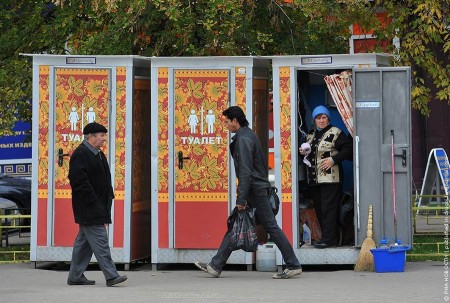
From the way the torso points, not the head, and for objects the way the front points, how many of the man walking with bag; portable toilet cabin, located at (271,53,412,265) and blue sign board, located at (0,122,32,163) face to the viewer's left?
1

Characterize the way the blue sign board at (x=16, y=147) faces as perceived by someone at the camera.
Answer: facing the viewer

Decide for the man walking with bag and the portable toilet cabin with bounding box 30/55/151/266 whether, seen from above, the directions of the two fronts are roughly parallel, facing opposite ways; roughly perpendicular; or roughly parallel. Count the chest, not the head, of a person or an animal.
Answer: roughly perpendicular

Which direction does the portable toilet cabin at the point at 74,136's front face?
toward the camera

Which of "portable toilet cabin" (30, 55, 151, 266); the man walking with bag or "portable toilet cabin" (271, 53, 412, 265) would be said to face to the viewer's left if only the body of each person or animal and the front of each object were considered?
the man walking with bag

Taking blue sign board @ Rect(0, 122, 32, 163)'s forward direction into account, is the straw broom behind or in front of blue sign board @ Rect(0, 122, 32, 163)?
in front

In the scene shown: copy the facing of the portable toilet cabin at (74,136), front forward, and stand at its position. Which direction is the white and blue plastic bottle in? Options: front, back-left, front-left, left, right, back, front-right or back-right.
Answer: left

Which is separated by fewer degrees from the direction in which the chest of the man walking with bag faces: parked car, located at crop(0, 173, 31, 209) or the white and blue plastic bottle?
the parked car

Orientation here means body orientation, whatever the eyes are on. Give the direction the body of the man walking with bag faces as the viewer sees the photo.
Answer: to the viewer's left

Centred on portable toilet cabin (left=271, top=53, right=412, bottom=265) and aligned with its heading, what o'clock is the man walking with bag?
The man walking with bag is roughly at 2 o'clock from the portable toilet cabin.

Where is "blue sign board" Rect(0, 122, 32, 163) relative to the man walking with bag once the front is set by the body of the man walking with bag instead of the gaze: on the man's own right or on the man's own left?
on the man's own right
